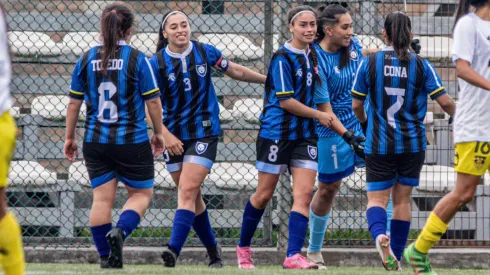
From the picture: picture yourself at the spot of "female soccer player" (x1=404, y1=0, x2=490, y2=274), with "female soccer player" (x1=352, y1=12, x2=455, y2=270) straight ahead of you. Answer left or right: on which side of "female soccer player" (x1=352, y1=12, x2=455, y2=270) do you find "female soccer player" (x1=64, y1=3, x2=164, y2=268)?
left

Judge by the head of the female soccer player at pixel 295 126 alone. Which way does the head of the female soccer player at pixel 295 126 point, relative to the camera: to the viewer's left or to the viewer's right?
to the viewer's right

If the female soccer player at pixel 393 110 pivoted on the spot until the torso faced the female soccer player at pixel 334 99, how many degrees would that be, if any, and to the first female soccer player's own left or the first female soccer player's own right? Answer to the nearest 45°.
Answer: approximately 45° to the first female soccer player's own left

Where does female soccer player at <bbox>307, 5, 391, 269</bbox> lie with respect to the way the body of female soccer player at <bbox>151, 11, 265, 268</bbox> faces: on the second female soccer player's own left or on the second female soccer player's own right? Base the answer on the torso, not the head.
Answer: on the second female soccer player's own left

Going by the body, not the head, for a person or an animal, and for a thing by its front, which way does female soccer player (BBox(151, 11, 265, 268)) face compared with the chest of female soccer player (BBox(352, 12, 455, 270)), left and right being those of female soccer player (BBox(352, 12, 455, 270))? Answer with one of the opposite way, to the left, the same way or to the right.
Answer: the opposite way

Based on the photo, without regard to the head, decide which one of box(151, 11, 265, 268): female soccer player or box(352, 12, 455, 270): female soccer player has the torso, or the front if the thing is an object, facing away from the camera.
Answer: box(352, 12, 455, 270): female soccer player

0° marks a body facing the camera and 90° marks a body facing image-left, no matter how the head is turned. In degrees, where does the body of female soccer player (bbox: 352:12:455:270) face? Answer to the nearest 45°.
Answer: approximately 180°
